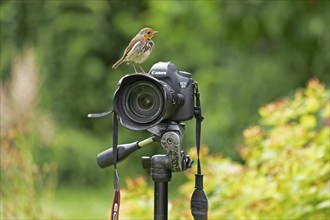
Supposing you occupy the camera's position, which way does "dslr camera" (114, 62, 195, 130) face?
facing the viewer and to the left of the viewer
